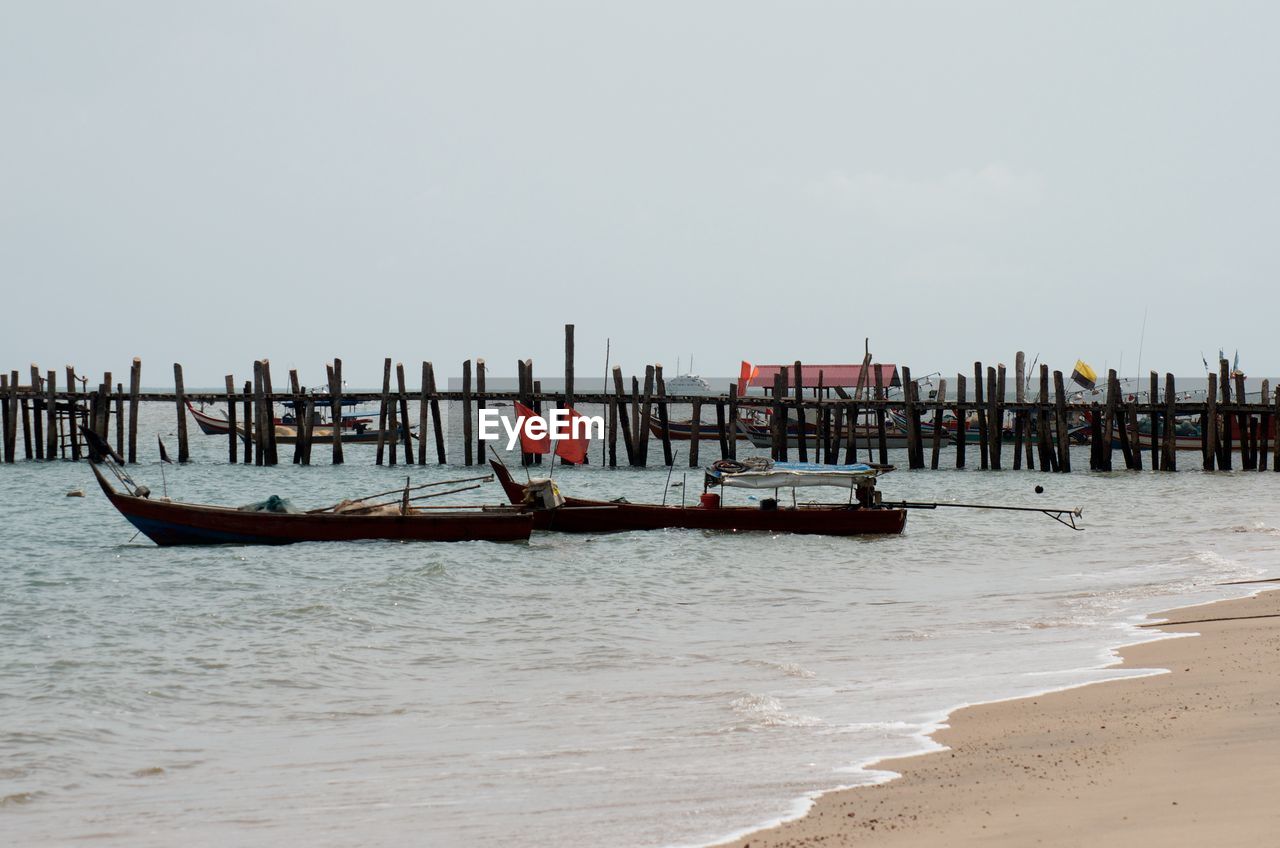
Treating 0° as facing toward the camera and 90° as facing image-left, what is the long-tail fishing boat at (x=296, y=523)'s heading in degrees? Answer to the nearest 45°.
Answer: approximately 90°

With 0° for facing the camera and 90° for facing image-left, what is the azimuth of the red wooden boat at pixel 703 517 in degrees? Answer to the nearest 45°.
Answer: approximately 90°

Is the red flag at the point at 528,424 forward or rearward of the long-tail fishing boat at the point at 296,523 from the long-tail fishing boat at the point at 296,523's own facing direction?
rearward

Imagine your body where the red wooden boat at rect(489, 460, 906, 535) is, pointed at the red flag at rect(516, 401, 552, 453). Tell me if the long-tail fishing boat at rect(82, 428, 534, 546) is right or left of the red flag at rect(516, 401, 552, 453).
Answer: left

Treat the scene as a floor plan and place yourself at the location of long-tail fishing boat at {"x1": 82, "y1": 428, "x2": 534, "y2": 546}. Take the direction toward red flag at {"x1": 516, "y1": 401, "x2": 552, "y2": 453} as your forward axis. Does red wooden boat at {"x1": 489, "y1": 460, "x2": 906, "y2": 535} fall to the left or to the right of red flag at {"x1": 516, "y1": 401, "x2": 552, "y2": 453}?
right

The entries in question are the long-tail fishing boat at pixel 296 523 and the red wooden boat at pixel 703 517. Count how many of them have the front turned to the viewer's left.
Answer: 2

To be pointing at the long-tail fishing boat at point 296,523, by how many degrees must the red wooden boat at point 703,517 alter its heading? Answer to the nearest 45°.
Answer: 0° — it already faces it

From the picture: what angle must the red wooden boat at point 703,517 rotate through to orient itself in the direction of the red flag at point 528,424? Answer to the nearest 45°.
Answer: approximately 45° to its right

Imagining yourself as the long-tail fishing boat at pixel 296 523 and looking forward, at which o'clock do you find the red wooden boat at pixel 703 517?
The red wooden boat is roughly at 6 o'clock from the long-tail fishing boat.
